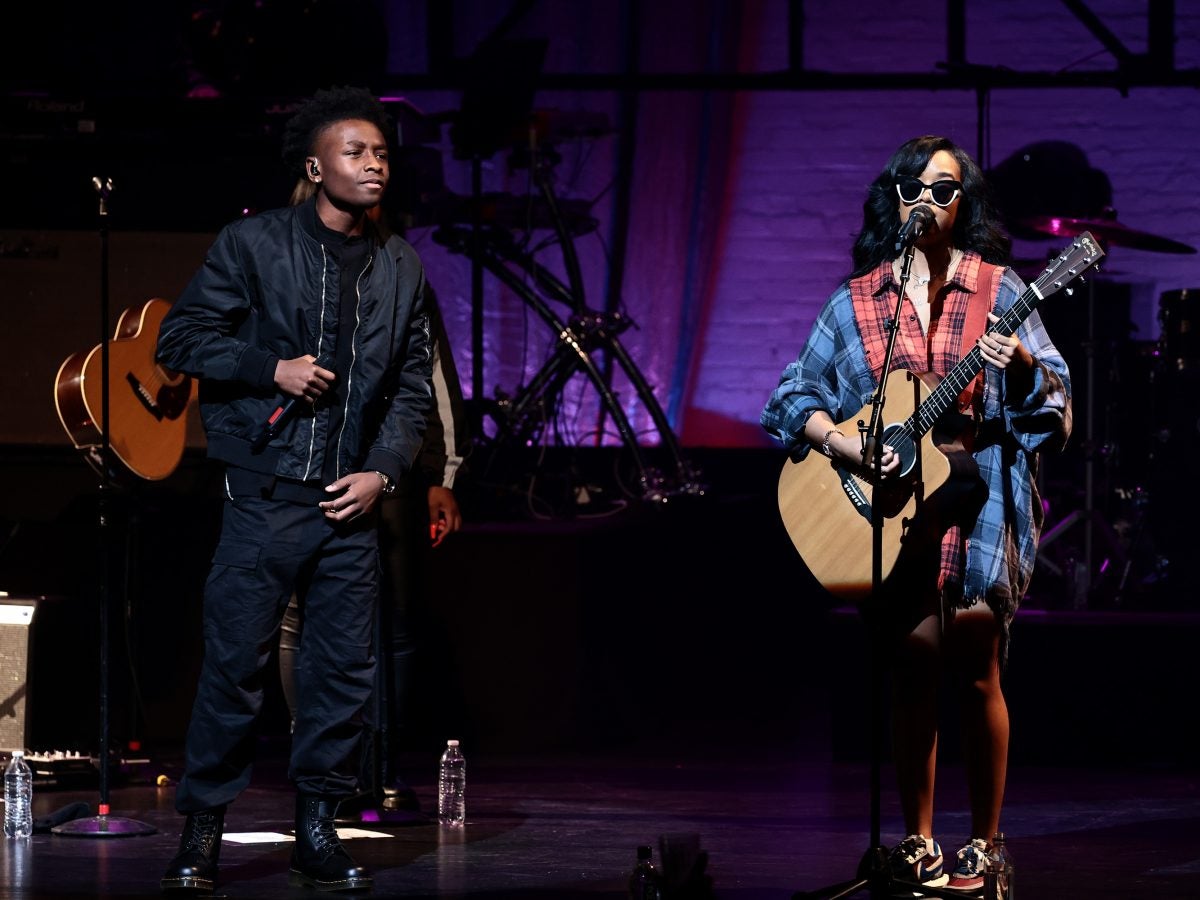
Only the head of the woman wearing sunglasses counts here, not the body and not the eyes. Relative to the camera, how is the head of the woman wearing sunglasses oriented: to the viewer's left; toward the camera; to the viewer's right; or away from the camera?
toward the camera

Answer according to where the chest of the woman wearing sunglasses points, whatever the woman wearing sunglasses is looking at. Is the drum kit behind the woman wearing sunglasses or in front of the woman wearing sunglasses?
behind

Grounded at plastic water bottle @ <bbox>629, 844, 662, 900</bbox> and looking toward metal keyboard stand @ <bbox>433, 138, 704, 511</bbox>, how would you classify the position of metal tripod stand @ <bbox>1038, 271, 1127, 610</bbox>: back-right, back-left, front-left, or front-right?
front-right

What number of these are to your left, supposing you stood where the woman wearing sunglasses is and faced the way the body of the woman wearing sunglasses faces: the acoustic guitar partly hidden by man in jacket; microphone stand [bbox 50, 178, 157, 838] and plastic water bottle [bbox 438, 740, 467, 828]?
0

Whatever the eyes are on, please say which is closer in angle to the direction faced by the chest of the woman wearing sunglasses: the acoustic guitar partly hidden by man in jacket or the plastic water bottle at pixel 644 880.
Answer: the plastic water bottle

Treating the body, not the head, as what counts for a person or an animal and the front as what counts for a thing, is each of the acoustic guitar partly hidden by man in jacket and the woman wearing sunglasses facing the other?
no

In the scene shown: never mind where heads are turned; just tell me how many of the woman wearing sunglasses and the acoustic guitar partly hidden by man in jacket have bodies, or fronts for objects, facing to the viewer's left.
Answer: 0

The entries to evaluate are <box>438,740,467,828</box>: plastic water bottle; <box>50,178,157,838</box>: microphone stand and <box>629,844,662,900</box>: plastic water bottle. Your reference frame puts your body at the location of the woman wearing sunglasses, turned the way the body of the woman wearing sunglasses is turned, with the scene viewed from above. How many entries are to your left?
0

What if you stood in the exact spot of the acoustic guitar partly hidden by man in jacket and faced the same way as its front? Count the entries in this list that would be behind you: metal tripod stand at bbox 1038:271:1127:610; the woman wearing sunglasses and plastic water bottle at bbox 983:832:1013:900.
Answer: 0

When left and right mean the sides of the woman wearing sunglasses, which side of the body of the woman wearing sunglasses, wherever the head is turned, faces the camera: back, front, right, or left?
front

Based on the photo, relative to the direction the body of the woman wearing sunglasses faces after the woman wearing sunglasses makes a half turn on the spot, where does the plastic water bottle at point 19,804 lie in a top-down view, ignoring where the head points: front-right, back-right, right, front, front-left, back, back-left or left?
left

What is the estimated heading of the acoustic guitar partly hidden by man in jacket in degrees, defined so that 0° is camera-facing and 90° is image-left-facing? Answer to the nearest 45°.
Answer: approximately 315°
